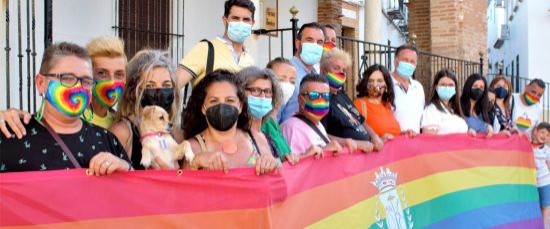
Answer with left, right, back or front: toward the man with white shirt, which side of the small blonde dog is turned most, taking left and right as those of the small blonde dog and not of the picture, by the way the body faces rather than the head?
left

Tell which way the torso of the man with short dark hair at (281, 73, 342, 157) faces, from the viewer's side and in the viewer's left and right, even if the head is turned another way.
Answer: facing the viewer and to the right of the viewer

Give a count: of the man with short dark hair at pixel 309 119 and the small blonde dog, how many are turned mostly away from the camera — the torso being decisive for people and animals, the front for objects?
0

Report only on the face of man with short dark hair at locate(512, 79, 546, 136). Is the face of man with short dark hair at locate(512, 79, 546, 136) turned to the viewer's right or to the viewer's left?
to the viewer's left

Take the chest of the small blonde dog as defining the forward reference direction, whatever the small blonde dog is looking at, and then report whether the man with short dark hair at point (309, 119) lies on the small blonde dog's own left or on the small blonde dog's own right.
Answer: on the small blonde dog's own left

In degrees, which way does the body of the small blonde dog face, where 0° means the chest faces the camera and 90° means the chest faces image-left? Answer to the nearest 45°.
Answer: approximately 315°

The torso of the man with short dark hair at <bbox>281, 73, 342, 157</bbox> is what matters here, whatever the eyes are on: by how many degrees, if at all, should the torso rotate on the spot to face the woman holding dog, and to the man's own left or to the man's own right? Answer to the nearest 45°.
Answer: approximately 90° to the man's own right

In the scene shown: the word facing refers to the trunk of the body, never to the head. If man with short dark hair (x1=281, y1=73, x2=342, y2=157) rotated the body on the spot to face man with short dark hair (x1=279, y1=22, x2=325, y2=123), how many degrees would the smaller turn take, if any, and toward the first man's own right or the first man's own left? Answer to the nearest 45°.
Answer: approximately 135° to the first man's own left
